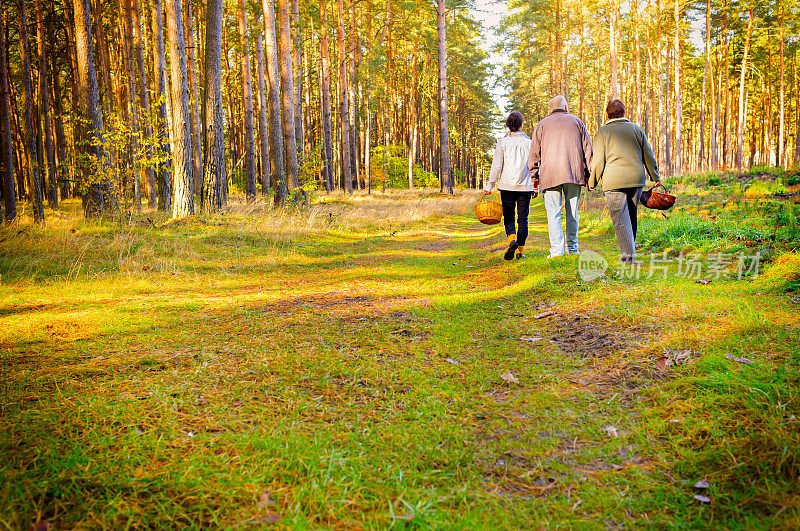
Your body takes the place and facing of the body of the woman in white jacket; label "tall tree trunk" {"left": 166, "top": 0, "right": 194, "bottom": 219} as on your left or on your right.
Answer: on your left

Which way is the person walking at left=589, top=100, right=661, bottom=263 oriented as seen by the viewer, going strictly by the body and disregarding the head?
away from the camera

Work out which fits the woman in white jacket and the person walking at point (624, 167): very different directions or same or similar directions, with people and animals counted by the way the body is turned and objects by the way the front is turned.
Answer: same or similar directions

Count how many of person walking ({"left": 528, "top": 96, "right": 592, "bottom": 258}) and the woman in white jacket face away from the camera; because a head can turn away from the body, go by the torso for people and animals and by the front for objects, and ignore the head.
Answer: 2

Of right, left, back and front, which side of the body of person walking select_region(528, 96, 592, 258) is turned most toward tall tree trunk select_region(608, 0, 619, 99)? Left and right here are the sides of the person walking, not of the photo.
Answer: front

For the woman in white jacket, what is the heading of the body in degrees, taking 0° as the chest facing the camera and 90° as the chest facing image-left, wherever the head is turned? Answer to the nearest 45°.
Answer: approximately 180°

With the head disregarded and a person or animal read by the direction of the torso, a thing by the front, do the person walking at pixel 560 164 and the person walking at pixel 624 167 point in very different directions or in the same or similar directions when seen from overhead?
same or similar directions

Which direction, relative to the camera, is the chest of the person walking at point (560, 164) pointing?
away from the camera
